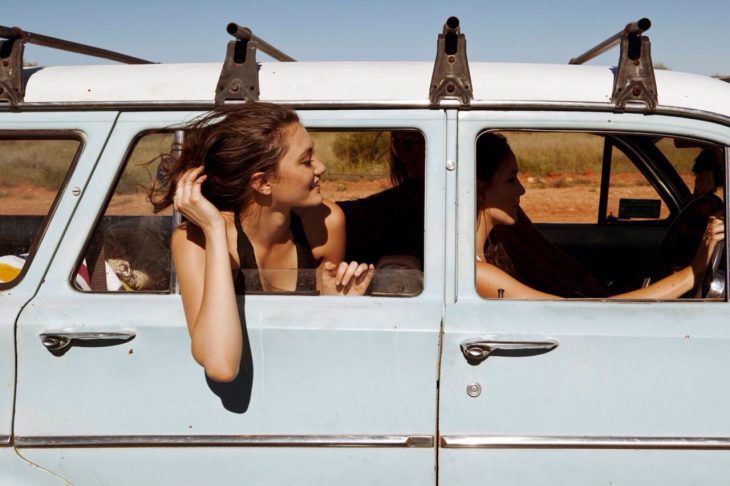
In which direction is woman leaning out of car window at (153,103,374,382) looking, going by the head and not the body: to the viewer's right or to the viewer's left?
to the viewer's right

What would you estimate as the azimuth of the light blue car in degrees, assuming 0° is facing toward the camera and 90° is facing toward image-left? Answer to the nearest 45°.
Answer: approximately 270°

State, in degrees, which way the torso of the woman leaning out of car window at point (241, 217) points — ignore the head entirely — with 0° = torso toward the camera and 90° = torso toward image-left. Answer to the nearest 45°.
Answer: approximately 315°

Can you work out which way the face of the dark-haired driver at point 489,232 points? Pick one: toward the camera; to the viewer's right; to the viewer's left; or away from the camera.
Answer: to the viewer's right

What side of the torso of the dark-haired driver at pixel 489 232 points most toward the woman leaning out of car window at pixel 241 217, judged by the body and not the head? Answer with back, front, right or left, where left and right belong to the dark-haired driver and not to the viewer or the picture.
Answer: back

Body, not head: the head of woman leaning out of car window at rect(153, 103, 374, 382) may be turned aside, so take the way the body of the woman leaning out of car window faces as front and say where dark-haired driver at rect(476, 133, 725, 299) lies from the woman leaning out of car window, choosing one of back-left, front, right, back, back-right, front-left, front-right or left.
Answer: front-left

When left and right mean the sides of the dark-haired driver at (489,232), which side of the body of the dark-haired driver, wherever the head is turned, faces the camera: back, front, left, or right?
right
